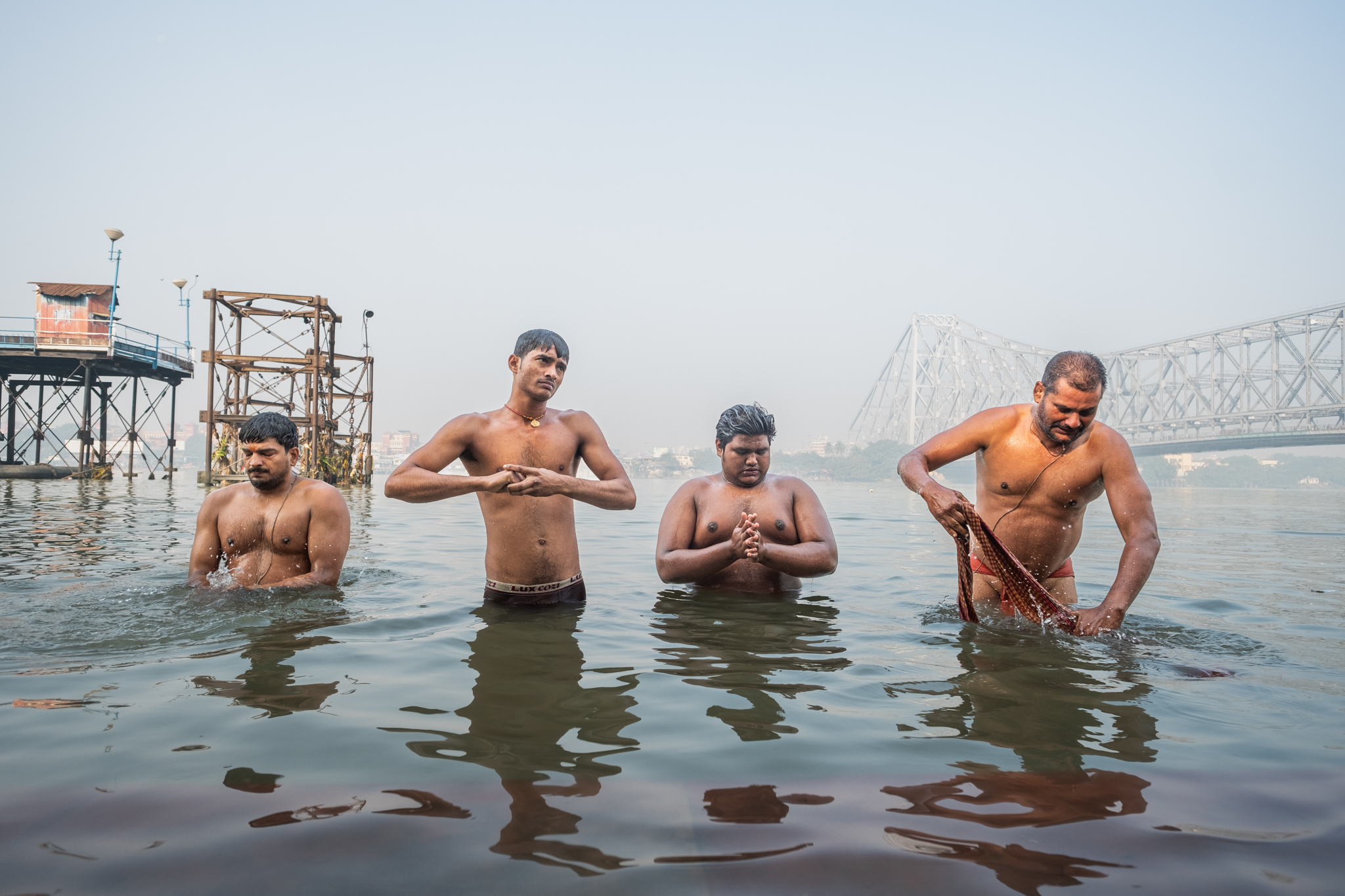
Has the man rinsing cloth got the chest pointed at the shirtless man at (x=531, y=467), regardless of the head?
no

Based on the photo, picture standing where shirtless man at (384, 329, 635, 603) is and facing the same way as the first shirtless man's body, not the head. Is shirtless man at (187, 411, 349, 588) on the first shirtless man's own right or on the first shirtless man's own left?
on the first shirtless man's own right

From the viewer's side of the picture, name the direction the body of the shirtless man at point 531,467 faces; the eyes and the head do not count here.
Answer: toward the camera

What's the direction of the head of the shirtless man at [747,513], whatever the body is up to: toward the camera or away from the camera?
toward the camera

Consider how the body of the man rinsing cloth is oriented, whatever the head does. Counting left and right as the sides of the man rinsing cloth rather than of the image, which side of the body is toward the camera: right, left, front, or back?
front

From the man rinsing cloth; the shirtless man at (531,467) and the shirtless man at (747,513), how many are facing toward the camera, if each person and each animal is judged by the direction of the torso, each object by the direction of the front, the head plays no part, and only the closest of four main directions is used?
3

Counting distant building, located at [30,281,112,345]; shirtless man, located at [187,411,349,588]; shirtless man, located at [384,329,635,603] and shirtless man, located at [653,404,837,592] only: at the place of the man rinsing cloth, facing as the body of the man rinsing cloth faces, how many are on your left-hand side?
0

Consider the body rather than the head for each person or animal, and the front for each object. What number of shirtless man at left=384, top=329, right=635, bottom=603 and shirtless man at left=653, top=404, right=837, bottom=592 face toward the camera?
2

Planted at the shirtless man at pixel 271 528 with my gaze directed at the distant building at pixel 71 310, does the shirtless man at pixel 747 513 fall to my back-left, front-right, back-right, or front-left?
back-right

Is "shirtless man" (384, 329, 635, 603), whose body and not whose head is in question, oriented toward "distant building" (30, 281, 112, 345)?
no

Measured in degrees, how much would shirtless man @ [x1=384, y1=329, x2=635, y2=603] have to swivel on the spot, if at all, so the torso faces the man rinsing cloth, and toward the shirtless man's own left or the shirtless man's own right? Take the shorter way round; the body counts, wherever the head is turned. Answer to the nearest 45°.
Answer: approximately 90° to the shirtless man's own left

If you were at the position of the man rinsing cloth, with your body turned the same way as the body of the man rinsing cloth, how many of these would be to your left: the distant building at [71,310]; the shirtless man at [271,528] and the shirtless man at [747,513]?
0

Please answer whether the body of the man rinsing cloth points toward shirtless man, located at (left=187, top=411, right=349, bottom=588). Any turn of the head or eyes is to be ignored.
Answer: no

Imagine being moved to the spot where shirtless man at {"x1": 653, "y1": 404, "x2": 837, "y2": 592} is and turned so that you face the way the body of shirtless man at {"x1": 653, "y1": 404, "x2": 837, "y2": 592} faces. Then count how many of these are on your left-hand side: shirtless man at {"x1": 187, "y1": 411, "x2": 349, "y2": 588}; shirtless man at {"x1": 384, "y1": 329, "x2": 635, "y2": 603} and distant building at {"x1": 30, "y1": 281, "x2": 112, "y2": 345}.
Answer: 0

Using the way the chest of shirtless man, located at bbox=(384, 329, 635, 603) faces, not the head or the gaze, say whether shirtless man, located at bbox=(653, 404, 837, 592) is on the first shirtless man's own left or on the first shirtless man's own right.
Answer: on the first shirtless man's own left
